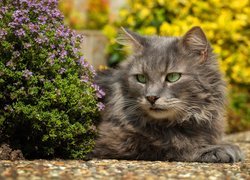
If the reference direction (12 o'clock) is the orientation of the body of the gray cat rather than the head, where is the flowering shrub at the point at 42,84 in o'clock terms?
The flowering shrub is roughly at 4 o'clock from the gray cat.

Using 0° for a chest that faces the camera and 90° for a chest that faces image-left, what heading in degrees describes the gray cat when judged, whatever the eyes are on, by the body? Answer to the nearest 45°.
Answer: approximately 315°

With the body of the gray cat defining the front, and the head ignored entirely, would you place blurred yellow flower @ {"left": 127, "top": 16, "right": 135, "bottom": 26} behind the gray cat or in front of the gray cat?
behind

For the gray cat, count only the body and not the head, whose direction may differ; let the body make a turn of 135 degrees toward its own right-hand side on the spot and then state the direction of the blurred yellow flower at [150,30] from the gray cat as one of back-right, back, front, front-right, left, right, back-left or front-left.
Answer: right

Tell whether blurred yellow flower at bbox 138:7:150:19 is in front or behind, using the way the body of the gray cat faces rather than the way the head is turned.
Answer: behind

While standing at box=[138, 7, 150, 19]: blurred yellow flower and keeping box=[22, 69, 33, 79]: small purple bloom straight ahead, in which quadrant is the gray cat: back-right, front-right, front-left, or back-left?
front-left
